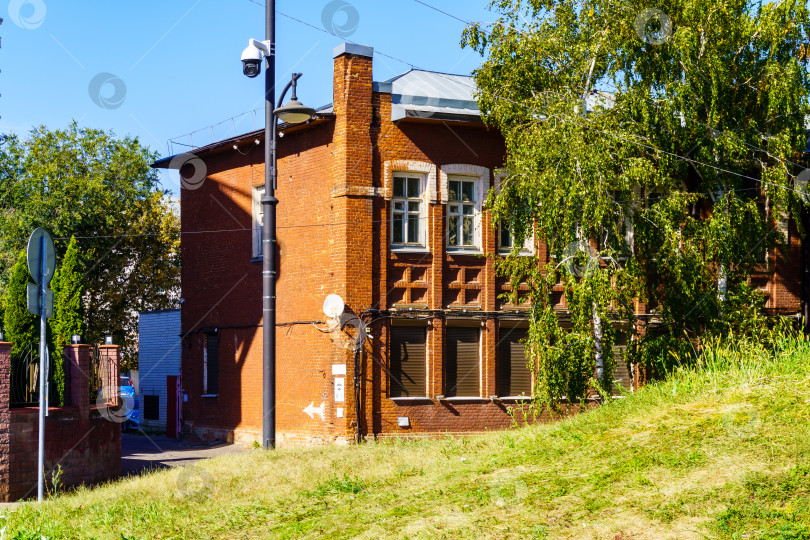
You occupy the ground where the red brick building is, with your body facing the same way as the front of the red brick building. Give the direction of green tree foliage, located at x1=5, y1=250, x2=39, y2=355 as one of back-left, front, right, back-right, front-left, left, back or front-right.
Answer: right

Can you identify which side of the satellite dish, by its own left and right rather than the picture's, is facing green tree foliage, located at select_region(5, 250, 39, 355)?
right

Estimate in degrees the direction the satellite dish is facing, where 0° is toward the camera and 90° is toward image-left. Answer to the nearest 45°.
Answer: approximately 45°

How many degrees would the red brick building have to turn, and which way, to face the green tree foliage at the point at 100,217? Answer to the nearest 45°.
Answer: approximately 180°

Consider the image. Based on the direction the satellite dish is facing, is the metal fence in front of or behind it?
in front

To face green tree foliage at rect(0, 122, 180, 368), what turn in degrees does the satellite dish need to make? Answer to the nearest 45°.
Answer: approximately 90° to its right

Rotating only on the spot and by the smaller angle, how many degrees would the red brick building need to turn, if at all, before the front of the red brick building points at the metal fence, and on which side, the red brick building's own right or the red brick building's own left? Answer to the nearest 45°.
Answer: approximately 90° to the red brick building's own right

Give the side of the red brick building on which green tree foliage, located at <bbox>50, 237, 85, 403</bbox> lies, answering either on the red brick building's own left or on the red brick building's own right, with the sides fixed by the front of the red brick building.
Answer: on the red brick building's own right

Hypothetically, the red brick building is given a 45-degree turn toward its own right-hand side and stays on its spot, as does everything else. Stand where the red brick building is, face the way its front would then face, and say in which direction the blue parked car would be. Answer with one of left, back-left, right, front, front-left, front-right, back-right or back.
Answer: back-right

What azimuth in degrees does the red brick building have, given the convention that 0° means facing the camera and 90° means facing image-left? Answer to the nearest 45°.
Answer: approximately 315°
